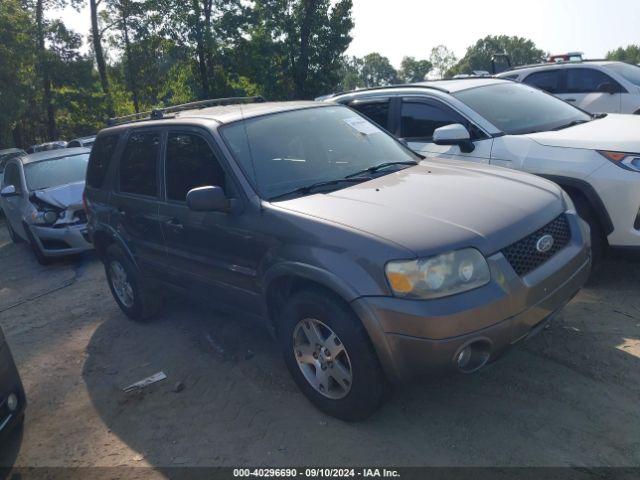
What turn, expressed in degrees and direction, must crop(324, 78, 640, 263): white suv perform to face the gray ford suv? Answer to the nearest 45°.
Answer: approximately 90° to its right

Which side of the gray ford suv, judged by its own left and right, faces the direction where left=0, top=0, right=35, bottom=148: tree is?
back

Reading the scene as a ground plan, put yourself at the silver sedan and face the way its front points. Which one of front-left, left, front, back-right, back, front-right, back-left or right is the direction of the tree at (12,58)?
back-left

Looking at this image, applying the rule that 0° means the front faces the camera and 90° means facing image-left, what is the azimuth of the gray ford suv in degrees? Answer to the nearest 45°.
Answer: approximately 315°

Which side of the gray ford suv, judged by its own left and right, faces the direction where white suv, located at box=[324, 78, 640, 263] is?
left

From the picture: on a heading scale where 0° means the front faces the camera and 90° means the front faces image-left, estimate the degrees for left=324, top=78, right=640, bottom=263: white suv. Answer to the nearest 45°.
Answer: approximately 315°

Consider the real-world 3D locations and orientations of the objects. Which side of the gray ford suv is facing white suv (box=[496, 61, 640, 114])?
left

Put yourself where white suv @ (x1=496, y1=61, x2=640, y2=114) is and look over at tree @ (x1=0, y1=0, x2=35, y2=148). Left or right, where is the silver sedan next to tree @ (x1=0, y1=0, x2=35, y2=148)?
left

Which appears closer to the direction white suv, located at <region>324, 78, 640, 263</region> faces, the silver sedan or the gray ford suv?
the gray ford suv

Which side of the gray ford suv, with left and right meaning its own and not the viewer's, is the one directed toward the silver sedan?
back

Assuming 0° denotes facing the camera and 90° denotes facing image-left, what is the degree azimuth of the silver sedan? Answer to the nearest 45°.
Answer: approximately 315°

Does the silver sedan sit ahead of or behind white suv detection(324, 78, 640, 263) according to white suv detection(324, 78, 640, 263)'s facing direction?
behind
